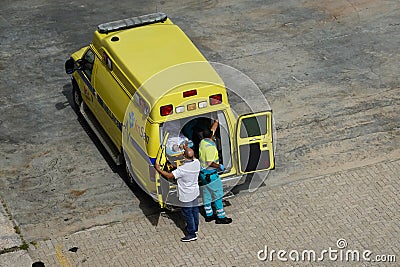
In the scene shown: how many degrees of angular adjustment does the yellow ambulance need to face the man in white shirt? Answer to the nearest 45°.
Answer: approximately 135° to its left

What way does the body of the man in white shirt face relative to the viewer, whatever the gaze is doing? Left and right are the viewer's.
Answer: facing away from the viewer and to the left of the viewer

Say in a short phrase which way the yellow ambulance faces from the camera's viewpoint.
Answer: facing away from the viewer and to the left of the viewer

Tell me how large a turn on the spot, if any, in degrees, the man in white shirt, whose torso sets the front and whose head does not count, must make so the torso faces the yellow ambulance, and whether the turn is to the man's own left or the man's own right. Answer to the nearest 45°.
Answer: approximately 45° to the man's own right

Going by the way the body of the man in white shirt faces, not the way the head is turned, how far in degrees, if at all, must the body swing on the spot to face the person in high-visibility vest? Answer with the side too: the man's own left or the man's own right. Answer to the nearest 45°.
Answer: approximately 90° to the man's own right
